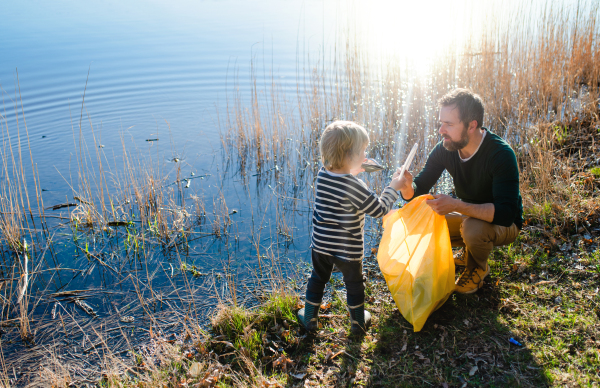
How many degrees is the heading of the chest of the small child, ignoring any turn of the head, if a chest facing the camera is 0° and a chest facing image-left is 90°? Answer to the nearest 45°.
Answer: approximately 225°

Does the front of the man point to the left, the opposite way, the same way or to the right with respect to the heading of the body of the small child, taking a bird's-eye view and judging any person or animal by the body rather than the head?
the opposite way

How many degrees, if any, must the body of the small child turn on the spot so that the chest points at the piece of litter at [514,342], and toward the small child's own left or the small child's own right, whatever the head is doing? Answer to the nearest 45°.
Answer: approximately 45° to the small child's own right

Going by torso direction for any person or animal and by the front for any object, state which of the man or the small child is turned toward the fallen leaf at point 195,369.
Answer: the man

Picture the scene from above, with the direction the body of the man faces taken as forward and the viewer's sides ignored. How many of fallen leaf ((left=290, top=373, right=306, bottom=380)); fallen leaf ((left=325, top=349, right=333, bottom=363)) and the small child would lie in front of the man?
3

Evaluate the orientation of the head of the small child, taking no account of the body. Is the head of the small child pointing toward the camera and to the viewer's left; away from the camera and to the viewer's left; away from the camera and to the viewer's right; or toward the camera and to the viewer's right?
away from the camera and to the viewer's right

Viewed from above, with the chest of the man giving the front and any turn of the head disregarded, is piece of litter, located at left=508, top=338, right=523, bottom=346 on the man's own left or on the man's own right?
on the man's own left

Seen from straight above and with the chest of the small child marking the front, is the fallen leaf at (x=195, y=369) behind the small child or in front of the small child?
behind

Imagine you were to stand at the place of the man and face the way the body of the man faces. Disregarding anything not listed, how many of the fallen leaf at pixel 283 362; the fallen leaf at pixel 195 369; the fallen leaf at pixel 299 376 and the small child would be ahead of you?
4

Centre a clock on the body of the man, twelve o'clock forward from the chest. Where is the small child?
The small child is roughly at 12 o'clock from the man.

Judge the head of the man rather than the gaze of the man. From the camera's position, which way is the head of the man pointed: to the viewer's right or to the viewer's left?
to the viewer's left

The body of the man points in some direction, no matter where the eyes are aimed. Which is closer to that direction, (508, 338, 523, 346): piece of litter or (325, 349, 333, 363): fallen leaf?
the fallen leaf

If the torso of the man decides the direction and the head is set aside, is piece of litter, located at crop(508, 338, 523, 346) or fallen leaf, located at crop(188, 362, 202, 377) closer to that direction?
the fallen leaf

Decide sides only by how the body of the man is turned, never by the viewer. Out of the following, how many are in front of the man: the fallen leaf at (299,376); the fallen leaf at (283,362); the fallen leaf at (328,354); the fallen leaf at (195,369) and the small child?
5

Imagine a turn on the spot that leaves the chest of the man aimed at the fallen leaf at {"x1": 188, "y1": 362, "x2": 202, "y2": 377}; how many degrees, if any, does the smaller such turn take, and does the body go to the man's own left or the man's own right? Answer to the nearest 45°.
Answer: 0° — they already face it

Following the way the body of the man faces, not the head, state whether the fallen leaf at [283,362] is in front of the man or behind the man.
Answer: in front
